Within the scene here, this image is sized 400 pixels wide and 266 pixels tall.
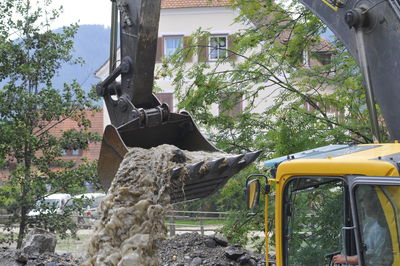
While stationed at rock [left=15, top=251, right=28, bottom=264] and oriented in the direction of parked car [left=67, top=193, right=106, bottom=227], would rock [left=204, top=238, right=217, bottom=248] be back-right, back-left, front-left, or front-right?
front-right

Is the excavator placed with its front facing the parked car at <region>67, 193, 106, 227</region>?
no

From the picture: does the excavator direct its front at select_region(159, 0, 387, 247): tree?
no

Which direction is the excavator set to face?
to the viewer's left

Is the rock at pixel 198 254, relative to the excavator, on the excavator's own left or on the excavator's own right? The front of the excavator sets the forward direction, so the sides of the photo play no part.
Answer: on the excavator's own right

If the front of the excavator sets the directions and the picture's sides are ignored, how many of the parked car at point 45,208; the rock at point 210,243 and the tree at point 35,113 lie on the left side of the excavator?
0

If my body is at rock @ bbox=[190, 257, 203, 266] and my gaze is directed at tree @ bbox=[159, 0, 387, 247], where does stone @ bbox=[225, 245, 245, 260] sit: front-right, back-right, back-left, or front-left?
front-right

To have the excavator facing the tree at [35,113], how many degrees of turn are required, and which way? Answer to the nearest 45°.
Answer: approximately 45° to its right

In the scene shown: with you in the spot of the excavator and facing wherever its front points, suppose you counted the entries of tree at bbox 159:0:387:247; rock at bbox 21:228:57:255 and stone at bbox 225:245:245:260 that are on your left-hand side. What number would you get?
0

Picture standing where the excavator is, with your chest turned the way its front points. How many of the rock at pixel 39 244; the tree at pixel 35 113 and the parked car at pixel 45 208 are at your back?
0

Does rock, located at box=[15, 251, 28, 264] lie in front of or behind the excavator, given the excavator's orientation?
in front

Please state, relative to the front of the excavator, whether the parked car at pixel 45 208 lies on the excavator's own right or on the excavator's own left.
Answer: on the excavator's own right

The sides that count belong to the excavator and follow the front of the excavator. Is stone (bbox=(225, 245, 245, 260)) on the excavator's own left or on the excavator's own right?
on the excavator's own right
